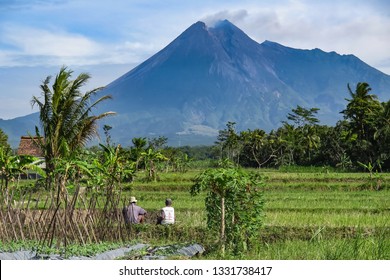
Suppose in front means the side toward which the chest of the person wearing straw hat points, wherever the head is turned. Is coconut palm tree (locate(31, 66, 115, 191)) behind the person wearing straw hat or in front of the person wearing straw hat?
in front

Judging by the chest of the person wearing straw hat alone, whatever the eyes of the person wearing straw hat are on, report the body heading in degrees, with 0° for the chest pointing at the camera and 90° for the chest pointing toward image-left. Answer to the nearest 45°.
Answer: approximately 180°

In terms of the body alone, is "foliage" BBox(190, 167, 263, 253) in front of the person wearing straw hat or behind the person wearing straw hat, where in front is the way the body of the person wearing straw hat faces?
behind

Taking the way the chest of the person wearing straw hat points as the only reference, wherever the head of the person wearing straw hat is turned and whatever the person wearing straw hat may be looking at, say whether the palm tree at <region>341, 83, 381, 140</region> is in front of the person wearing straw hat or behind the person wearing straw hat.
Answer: in front
